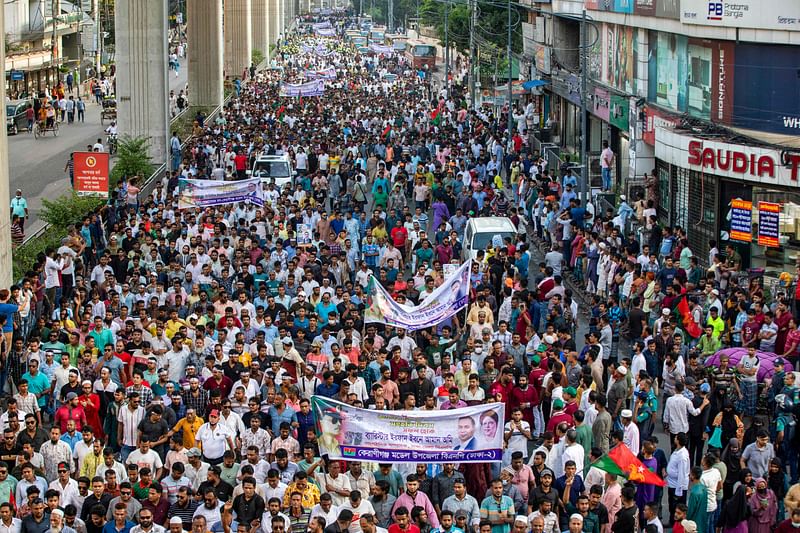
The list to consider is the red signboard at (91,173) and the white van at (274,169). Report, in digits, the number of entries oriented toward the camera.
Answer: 2

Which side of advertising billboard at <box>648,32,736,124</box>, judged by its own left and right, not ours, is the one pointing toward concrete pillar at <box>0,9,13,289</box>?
front

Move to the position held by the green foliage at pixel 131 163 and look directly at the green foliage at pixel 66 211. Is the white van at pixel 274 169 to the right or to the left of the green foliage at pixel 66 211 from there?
left

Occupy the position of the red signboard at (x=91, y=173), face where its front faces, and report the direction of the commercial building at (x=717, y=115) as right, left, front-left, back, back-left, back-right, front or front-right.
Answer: left

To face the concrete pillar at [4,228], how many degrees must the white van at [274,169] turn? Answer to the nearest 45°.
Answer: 0° — it already faces it

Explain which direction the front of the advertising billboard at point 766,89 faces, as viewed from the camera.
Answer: facing the viewer and to the left of the viewer

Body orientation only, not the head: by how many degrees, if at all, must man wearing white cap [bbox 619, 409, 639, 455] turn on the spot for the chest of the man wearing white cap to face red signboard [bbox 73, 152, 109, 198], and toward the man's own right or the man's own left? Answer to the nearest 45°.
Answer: approximately 90° to the man's own right

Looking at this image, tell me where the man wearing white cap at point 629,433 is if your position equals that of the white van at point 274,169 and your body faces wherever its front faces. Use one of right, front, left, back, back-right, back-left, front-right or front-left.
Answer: front

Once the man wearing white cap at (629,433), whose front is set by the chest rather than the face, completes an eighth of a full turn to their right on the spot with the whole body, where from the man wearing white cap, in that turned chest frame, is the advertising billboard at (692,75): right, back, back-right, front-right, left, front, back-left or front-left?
right

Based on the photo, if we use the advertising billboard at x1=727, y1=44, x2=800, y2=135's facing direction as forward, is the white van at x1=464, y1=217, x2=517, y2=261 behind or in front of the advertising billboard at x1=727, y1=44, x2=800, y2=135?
in front

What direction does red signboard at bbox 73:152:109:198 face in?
toward the camera

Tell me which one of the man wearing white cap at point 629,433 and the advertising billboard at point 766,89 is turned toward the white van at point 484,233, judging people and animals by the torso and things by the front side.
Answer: the advertising billboard

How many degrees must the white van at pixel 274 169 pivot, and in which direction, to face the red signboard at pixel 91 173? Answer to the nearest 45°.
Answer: approximately 45° to its right

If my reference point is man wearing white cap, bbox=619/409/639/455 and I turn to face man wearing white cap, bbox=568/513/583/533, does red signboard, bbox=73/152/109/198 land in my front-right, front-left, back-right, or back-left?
back-right

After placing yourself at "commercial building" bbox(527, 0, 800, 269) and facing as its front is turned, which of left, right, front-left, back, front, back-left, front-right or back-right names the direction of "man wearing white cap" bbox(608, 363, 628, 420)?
front-left
